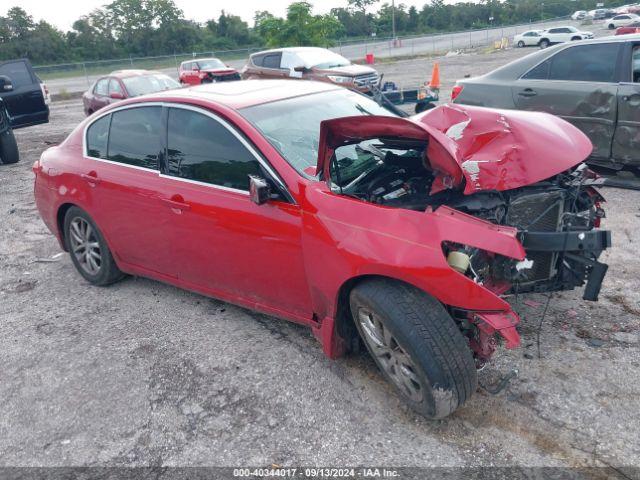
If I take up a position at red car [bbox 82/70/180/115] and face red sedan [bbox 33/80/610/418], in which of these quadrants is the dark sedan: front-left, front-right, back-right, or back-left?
front-left

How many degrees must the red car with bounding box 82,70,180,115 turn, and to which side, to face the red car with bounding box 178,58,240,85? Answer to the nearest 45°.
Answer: approximately 90° to its left

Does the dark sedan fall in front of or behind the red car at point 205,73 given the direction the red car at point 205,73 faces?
in front

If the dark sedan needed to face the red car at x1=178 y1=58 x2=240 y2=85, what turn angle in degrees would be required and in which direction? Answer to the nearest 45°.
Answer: approximately 135° to its left

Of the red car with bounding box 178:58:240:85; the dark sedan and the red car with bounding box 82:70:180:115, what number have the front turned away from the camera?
0

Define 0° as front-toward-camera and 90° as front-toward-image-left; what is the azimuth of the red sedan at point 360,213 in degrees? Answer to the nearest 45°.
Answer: approximately 315°

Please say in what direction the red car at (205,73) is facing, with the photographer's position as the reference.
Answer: facing the viewer and to the right of the viewer

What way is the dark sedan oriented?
to the viewer's right

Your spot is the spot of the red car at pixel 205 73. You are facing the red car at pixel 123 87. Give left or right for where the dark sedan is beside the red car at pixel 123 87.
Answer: left

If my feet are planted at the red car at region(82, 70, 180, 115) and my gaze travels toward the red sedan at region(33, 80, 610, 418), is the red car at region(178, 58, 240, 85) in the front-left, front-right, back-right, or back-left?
back-left

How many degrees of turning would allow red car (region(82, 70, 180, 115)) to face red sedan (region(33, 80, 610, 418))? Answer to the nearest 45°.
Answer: approximately 45° to its right

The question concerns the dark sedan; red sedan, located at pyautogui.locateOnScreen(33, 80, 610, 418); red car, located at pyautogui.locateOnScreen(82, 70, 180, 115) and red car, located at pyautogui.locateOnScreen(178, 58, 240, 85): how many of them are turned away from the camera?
0

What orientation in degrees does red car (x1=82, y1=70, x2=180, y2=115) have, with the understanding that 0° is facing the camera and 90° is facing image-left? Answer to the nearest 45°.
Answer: approximately 315°

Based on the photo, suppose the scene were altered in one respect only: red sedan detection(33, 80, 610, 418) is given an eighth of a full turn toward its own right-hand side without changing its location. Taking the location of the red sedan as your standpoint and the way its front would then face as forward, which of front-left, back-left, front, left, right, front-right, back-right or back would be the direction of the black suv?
back-right

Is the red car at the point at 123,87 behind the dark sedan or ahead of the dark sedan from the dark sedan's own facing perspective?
behind
